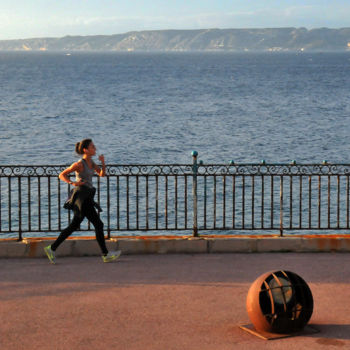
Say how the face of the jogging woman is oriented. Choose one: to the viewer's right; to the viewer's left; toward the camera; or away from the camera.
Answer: to the viewer's right

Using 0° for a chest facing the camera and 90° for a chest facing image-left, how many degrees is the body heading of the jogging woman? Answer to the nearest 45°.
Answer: approximately 270°

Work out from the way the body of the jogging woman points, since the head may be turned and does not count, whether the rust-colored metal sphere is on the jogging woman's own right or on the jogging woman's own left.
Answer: on the jogging woman's own right

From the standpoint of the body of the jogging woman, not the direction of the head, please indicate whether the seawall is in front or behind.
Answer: in front
